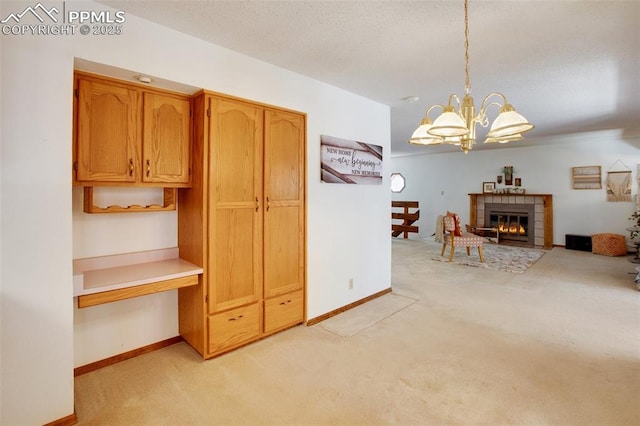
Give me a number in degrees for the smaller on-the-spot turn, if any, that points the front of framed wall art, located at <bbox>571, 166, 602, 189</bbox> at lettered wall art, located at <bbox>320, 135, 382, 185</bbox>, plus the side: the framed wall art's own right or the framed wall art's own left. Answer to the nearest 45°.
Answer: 0° — it already faces it

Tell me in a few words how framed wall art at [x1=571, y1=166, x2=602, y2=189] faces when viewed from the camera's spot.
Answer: facing the viewer

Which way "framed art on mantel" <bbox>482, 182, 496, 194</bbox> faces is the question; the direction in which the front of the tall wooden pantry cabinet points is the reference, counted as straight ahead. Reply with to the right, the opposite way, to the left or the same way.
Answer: to the right

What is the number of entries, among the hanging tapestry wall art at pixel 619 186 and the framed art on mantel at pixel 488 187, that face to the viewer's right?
0

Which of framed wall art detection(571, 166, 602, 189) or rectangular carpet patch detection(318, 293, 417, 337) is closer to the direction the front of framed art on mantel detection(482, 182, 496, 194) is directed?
the rectangular carpet patch

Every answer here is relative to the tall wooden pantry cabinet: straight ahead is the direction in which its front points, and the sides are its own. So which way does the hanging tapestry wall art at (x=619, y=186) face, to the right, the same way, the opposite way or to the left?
to the right

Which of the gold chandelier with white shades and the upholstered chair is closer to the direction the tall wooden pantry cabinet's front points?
the gold chandelier with white shades

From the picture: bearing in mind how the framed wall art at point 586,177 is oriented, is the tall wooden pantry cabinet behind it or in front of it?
in front

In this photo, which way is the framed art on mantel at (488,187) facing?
toward the camera

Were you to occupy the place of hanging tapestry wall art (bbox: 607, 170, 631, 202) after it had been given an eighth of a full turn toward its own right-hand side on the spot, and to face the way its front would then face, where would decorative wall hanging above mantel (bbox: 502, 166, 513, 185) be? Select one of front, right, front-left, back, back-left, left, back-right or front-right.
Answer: front-right

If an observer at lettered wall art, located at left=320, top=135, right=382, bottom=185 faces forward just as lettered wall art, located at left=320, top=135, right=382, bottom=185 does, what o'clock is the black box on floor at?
The black box on floor is roughly at 9 o'clock from the lettered wall art.

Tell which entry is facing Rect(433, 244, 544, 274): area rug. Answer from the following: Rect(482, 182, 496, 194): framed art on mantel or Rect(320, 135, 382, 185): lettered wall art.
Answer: Rect(482, 182, 496, 194): framed art on mantel

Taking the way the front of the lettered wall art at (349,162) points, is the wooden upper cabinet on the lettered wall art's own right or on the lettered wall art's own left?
on the lettered wall art's own right

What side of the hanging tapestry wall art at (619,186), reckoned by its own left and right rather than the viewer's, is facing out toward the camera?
front

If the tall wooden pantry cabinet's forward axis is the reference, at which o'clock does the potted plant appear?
The potted plant is roughly at 10 o'clock from the tall wooden pantry cabinet.

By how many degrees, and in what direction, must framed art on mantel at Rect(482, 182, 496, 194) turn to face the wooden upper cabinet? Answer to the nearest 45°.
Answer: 0° — it already faces it
